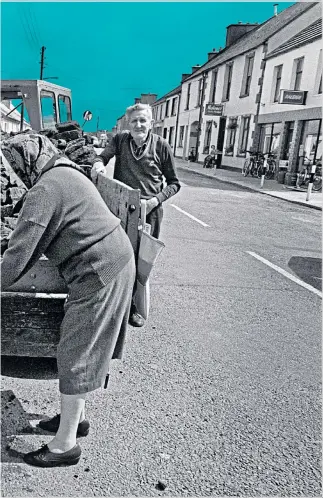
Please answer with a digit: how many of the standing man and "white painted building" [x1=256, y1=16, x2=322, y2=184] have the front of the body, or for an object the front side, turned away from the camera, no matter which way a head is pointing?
0

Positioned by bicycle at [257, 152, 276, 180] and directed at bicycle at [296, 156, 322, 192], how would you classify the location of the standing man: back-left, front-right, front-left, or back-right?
front-right

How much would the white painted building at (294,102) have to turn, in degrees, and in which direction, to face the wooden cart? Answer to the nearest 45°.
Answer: approximately 45° to its left

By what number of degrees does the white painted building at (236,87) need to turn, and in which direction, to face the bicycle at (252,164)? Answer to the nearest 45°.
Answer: approximately 45° to its left

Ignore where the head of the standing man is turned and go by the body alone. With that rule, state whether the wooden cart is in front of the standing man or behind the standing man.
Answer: in front

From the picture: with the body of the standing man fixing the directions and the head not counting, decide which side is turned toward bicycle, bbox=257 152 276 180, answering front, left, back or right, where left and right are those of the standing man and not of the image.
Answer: back

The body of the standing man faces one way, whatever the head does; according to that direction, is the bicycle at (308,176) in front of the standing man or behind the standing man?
behind

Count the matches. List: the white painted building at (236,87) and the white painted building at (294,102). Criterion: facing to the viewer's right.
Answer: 0

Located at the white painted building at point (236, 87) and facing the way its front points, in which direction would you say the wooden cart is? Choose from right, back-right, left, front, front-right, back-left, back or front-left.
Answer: front-left

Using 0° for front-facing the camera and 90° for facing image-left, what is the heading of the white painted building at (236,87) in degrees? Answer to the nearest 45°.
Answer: approximately 45°

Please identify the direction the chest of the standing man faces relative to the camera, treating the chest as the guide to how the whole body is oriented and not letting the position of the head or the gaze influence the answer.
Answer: toward the camera

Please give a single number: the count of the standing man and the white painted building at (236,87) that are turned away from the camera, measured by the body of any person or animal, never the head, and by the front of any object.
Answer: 0

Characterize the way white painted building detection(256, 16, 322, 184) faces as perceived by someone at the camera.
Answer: facing the viewer and to the left of the viewer

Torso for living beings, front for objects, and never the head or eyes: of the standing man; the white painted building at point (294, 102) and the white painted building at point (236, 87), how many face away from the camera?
0
